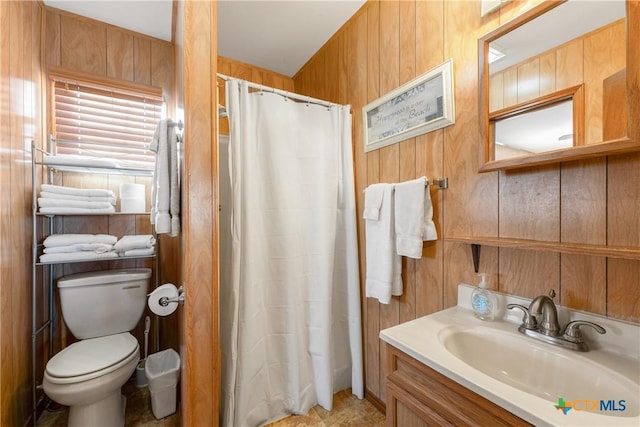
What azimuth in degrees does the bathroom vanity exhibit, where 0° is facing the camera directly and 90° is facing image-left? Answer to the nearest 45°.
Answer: approximately 45°

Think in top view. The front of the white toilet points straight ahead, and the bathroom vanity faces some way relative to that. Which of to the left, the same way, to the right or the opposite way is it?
to the right

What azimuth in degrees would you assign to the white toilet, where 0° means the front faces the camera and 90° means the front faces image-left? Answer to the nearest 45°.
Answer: approximately 45°

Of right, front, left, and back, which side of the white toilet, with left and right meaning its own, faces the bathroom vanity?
left

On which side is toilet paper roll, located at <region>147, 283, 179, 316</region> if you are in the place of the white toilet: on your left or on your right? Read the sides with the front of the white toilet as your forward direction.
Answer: on your left

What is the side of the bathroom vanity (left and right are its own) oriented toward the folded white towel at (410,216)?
right

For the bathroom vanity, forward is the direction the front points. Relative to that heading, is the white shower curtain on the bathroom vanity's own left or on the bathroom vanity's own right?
on the bathroom vanity's own right

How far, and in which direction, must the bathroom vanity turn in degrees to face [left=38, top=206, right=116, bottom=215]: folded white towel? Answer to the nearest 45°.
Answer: approximately 45° to its right
